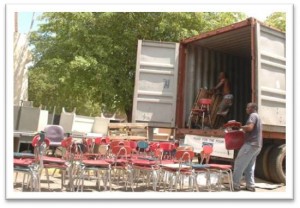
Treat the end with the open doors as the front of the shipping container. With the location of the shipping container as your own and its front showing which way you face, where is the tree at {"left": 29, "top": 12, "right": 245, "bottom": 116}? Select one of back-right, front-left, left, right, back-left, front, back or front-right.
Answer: right

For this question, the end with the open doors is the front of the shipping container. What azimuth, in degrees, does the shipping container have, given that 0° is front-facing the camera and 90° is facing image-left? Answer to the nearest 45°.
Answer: approximately 45°
